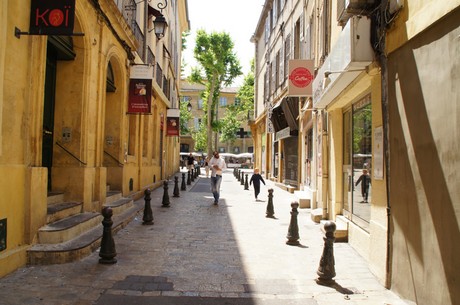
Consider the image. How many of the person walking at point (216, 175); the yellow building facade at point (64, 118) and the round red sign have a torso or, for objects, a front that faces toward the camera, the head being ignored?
2

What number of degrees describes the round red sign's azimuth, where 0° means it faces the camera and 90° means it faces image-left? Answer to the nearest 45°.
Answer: approximately 0°

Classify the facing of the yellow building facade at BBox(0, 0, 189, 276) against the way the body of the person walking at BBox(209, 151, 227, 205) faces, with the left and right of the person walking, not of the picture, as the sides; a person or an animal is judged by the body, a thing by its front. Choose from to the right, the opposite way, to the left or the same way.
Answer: to the left

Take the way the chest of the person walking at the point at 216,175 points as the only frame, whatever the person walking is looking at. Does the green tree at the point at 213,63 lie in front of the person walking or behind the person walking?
behind

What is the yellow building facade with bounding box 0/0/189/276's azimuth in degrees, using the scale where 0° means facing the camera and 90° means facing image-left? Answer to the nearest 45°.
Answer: approximately 270°

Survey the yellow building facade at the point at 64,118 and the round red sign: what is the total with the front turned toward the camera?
1
